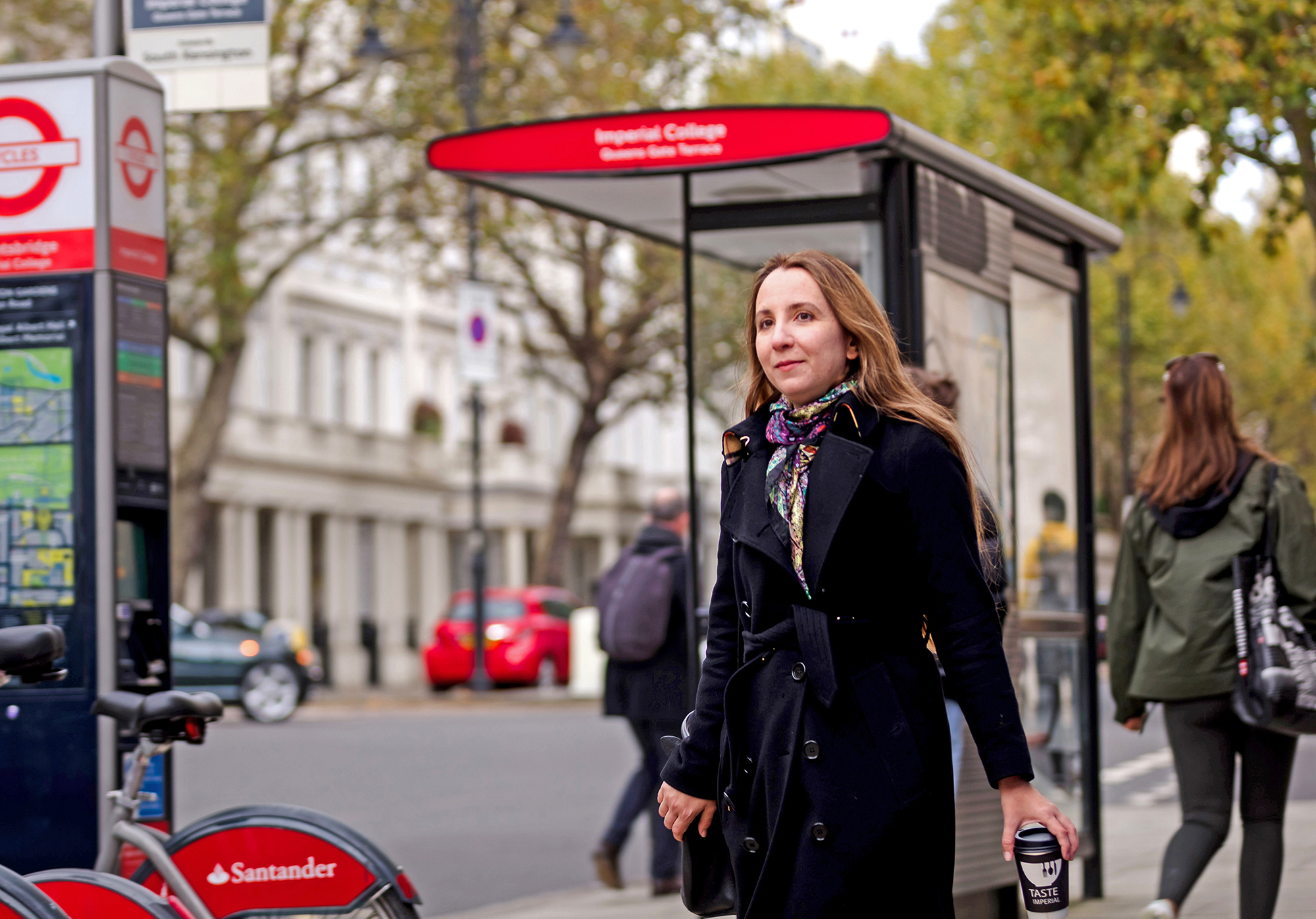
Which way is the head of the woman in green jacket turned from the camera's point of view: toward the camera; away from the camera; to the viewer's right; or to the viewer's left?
away from the camera

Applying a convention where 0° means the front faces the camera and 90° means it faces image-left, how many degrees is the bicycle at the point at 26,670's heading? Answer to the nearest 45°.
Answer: approximately 90°

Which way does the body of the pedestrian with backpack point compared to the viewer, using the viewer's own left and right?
facing away from the viewer and to the right of the viewer

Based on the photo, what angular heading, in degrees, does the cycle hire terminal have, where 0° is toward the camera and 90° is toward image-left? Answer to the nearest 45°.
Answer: approximately 315°

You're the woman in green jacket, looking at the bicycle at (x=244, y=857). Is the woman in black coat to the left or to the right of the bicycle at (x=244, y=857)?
left

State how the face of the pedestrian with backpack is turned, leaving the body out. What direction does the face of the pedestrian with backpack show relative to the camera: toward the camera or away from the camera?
away from the camera
